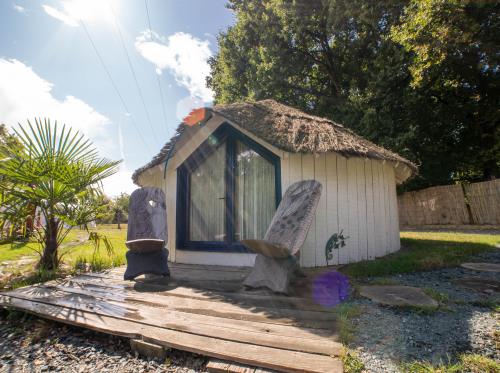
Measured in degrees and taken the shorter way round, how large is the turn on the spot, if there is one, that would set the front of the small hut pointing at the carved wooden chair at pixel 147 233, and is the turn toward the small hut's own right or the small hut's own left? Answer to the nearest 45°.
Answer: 0° — it already faces it

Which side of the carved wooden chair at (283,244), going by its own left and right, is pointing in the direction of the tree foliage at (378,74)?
back

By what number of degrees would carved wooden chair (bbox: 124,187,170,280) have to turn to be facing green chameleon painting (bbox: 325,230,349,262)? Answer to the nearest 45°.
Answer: approximately 90° to its left

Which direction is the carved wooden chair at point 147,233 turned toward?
toward the camera

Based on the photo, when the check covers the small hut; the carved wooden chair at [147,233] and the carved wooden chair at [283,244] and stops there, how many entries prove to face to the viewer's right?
0

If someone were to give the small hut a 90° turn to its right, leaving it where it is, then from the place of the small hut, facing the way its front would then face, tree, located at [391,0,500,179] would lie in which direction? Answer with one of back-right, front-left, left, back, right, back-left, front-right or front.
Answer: right

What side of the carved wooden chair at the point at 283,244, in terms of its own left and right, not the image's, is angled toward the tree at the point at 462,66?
back

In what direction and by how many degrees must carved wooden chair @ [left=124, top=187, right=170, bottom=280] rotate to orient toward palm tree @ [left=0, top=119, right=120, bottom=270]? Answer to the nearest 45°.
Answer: approximately 90° to its right

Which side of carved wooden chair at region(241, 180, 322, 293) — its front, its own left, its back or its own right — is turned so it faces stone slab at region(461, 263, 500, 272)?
back

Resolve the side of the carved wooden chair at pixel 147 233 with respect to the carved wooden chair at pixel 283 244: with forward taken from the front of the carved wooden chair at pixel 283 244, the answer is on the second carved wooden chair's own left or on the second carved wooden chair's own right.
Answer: on the second carved wooden chair's own right

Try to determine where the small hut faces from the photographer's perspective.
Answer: facing the viewer and to the left of the viewer

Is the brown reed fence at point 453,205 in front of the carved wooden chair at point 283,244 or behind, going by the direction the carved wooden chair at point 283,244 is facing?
behind

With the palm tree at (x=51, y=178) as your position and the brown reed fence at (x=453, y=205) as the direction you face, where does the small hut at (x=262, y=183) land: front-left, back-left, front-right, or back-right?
front-right

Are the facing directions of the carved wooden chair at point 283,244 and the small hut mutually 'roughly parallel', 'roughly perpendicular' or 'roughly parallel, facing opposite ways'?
roughly parallel

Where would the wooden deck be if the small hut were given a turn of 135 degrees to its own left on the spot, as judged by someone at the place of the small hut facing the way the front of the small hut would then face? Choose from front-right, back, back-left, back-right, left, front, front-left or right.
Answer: right

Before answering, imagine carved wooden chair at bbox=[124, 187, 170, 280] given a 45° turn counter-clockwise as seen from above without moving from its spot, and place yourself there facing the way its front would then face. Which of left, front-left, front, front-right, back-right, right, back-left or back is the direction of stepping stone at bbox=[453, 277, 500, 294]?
front
